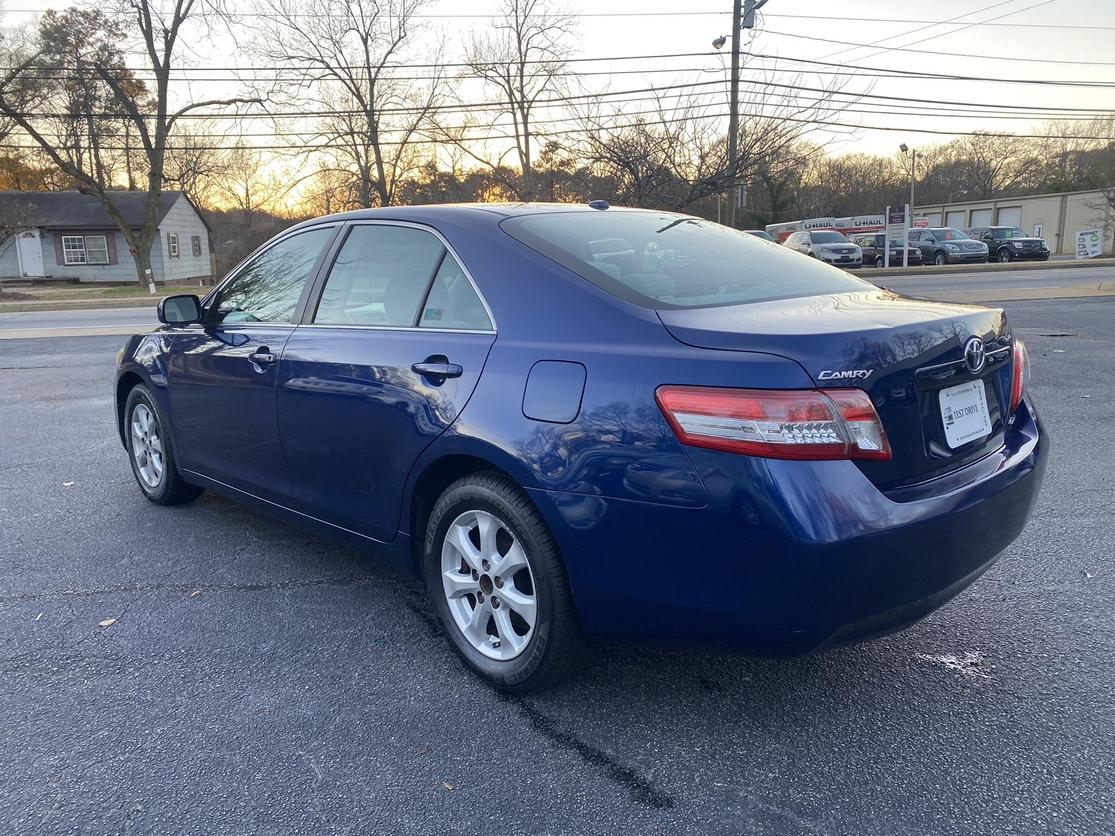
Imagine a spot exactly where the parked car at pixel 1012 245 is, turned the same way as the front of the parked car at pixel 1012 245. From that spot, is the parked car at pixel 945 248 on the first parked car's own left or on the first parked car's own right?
on the first parked car's own right

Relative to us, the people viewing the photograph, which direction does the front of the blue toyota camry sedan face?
facing away from the viewer and to the left of the viewer

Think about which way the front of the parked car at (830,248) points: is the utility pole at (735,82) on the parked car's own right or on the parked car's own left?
on the parked car's own right

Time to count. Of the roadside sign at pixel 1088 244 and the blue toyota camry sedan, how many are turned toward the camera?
1

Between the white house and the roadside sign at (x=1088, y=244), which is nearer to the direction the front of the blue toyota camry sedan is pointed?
the white house

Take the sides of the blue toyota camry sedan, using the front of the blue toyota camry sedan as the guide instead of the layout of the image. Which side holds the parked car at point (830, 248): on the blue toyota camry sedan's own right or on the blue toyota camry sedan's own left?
on the blue toyota camry sedan's own right

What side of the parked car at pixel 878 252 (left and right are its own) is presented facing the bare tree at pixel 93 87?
right

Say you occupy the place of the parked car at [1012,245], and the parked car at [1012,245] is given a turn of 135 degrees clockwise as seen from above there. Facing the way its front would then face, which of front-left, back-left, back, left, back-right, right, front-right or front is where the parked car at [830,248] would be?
front-left

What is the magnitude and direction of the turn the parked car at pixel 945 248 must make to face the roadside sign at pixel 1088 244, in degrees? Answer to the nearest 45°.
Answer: approximately 45° to its left

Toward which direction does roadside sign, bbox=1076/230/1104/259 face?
toward the camera

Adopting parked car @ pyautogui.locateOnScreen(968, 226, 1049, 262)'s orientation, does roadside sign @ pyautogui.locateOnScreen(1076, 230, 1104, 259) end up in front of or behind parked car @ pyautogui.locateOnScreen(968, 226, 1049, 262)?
in front

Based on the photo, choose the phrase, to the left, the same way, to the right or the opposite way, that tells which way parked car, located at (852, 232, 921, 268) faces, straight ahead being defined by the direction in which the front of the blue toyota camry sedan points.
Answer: the opposite way

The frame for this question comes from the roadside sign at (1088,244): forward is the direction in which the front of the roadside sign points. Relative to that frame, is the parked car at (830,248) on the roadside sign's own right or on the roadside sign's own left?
on the roadside sign's own right

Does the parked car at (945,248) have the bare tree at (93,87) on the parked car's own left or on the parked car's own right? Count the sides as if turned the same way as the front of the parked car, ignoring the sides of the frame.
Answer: on the parked car's own right

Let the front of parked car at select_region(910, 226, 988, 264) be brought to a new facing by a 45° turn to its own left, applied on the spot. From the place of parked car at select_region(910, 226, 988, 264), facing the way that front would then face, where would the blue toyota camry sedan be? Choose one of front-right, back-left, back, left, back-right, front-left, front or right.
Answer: right

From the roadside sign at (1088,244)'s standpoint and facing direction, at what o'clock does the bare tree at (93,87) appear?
The bare tree is roughly at 2 o'clock from the roadside sign.
